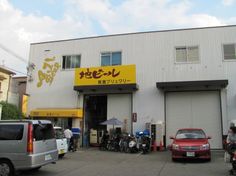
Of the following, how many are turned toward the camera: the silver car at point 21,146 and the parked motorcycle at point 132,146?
1

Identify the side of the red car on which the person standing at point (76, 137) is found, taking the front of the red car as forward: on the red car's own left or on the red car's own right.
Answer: on the red car's own right

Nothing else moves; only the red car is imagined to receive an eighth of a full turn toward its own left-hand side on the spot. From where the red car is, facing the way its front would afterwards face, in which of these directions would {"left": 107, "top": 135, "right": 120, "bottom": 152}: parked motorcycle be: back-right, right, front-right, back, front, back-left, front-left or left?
back

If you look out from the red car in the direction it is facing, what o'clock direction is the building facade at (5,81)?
The building facade is roughly at 4 o'clock from the red car.

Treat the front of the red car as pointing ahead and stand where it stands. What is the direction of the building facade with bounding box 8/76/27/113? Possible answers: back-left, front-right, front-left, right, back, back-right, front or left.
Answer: back-right
